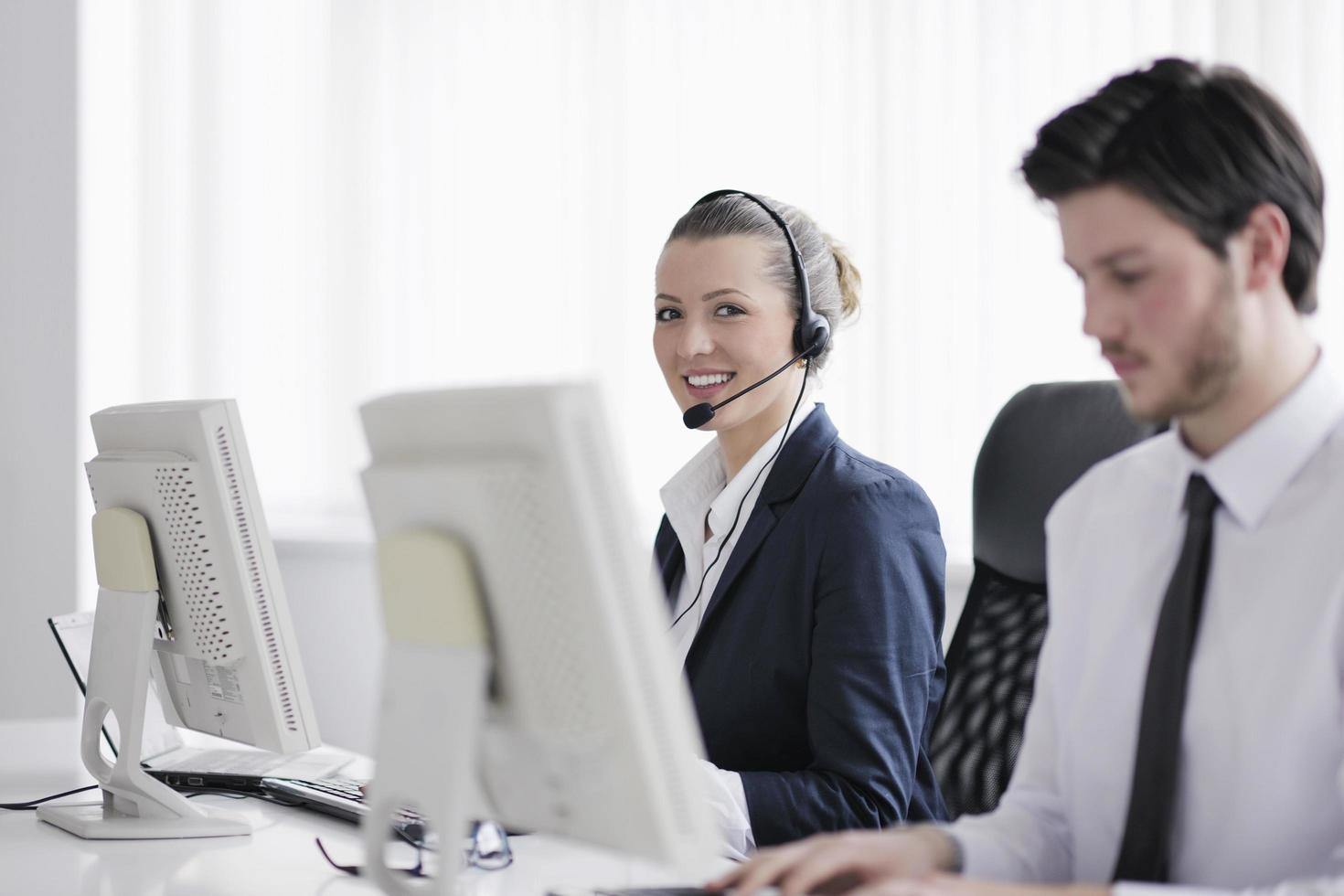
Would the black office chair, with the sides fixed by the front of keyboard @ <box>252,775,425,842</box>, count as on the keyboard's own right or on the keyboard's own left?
on the keyboard's own right

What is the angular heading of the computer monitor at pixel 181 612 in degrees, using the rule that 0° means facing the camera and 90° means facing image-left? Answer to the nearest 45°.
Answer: approximately 225°

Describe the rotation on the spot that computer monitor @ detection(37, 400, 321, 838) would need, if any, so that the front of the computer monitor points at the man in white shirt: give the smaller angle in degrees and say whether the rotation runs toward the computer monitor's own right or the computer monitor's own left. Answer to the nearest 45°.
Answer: approximately 90° to the computer monitor's own right

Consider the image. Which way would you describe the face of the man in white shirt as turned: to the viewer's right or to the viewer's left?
to the viewer's left

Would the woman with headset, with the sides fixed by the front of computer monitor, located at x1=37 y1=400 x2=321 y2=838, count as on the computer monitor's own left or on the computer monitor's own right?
on the computer monitor's own right

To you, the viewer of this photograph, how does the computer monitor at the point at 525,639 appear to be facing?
facing away from the viewer and to the right of the viewer

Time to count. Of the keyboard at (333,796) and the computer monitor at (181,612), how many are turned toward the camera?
0

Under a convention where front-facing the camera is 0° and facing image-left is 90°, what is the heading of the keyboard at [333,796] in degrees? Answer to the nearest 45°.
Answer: approximately 225°

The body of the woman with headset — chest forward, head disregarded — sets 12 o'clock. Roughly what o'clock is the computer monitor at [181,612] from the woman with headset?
The computer monitor is roughly at 1 o'clock from the woman with headset.

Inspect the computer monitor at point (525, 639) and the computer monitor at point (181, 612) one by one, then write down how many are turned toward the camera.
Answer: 0
